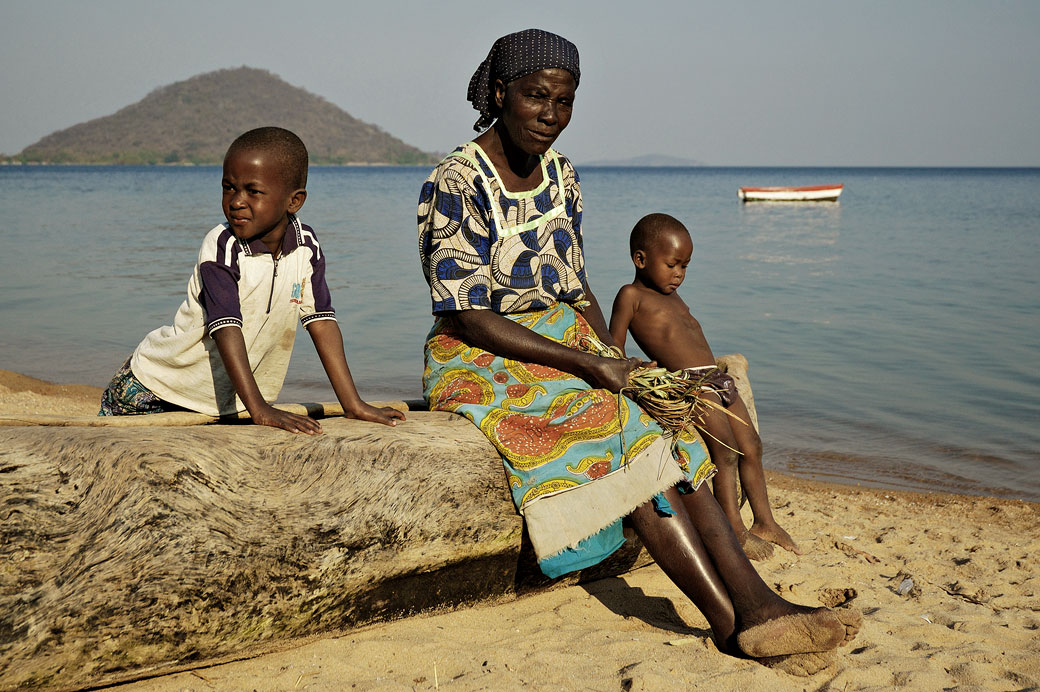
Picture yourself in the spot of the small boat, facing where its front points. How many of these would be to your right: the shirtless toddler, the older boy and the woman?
3

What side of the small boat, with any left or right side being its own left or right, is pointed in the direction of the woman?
right

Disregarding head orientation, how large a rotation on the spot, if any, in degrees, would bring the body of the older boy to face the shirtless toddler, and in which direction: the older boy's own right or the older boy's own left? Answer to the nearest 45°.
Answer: approximately 45° to the older boy's own left

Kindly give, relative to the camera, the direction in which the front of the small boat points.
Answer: facing to the right of the viewer

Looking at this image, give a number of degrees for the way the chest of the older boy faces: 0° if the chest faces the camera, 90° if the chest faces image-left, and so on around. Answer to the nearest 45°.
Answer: approximately 315°

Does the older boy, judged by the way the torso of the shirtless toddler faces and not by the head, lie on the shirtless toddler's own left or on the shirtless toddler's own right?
on the shirtless toddler's own right

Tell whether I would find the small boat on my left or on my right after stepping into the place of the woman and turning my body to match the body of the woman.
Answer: on my left

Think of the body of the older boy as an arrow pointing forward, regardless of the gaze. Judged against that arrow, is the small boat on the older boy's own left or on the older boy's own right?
on the older boy's own left

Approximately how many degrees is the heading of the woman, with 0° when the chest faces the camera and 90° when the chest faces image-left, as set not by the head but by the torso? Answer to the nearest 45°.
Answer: approximately 315°

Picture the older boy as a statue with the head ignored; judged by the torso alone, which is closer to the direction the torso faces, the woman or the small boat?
the woman
